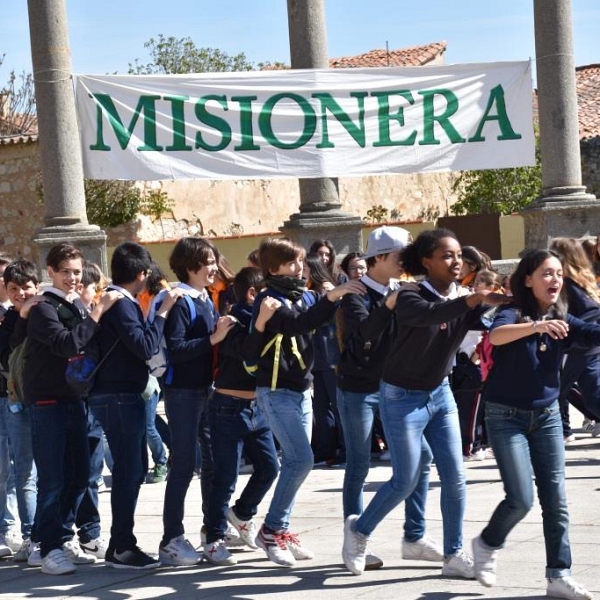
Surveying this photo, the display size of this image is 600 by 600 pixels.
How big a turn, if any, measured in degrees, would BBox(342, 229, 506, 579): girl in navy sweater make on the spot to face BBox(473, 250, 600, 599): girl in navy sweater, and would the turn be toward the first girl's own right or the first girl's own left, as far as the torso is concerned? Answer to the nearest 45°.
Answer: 0° — they already face them

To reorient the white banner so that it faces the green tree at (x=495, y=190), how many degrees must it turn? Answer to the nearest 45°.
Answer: approximately 180°

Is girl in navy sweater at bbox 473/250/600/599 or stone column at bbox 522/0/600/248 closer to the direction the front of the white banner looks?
the girl in navy sweater

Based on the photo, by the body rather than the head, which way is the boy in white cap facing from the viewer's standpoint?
to the viewer's right

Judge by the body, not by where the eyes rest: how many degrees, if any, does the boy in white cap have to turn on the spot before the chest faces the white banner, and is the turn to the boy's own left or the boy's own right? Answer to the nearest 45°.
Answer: approximately 90° to the boy's own left

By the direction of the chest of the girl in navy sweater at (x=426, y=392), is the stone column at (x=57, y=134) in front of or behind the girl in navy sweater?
behind

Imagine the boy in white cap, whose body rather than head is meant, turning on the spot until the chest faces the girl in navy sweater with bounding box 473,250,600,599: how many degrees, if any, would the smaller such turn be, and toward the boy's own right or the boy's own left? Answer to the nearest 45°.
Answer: approximately 45° to the boy's own right

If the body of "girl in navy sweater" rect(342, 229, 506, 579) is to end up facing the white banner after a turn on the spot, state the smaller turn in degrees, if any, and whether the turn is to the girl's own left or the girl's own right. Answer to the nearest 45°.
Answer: approximately 135° to the girl's own left

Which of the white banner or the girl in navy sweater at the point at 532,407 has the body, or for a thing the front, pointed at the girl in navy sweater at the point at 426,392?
the white banner

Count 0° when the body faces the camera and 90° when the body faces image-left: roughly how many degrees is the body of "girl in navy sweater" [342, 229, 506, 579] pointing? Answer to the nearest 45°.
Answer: approximately 315°

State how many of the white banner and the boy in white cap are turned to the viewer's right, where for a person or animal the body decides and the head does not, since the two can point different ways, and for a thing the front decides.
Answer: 1

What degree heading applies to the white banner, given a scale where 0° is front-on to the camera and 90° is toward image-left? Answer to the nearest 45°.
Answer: approximately 0°

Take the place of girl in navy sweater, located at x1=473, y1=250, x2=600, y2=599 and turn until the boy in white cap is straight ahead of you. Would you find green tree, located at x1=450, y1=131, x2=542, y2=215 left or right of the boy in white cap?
right
